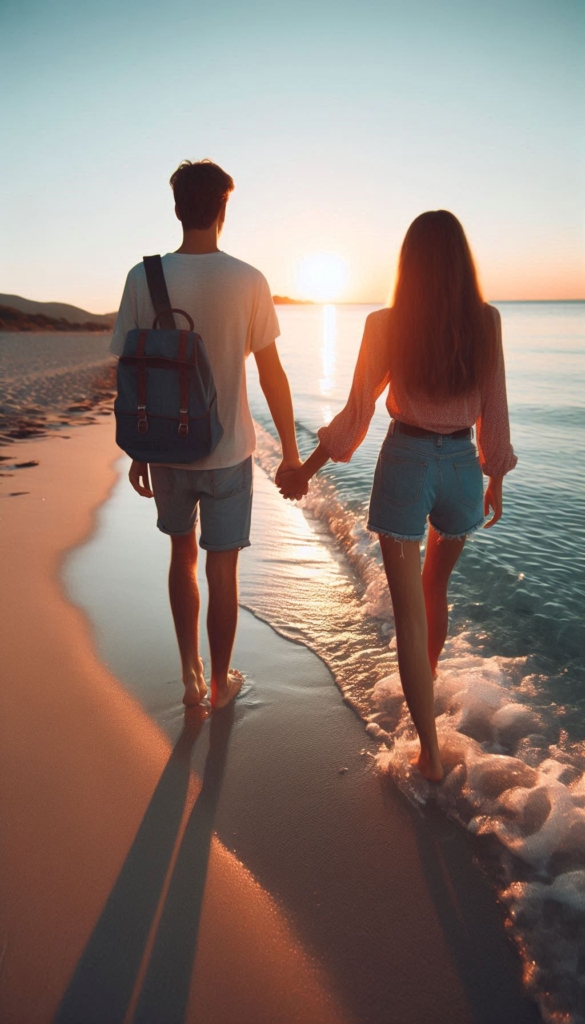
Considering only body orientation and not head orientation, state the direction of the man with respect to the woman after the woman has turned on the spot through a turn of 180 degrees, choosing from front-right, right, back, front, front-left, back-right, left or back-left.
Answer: right

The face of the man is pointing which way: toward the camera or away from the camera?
away from the camera

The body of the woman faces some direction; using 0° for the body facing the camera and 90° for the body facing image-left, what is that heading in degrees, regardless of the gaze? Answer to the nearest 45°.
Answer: approximately 180°

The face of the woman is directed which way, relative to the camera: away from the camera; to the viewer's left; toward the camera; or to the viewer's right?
away from the camera

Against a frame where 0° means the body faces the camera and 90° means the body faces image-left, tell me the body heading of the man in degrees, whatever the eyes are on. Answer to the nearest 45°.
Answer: approximately 180°
